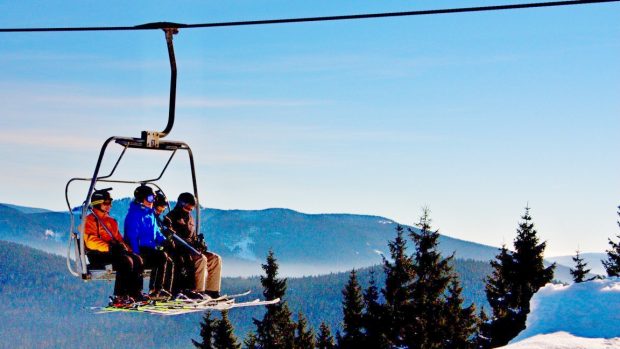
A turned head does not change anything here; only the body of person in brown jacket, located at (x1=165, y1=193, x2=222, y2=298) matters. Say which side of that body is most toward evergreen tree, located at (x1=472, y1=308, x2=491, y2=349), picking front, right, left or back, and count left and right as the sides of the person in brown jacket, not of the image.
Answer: left

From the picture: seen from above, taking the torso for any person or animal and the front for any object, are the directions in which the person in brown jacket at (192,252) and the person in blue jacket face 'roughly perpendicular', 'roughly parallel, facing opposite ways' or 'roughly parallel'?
roughly parallel

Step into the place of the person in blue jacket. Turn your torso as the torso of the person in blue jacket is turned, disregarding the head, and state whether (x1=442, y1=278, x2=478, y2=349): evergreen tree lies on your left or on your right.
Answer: on your left

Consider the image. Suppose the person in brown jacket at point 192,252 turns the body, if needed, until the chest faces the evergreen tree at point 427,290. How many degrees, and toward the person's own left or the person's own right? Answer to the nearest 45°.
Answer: approximately 90° to the person's own left

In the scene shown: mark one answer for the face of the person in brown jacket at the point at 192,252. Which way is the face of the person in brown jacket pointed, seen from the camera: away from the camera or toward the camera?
toward the camera

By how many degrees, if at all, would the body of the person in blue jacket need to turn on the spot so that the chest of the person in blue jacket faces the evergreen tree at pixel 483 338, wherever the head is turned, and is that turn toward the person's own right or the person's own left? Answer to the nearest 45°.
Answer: approximately 90° to the person's own left

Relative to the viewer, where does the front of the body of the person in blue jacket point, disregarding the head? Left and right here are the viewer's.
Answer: facing the viewer and to the right of the viewer
